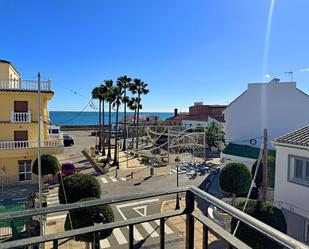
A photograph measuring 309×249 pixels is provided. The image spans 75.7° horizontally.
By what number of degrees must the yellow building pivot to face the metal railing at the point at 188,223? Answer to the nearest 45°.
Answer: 0° — it already faces it

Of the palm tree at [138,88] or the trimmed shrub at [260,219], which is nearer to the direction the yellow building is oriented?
the trimmed shrub

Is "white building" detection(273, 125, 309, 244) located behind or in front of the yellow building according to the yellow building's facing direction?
in front

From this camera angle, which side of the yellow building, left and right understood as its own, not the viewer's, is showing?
front

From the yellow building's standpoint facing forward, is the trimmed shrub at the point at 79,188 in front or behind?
in front

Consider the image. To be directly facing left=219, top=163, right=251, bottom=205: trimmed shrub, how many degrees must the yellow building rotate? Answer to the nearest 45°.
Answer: approximately 45° to its left

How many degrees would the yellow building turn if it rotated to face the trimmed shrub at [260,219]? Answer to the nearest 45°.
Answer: approximately 45° to its left

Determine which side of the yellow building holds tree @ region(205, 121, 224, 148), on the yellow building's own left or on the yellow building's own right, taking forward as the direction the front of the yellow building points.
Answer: on the yellow building's own left
